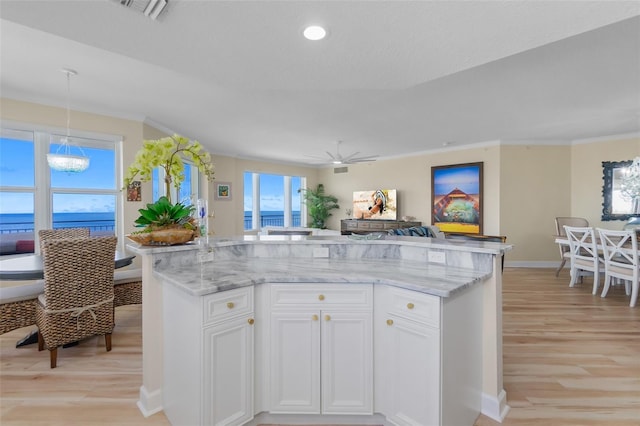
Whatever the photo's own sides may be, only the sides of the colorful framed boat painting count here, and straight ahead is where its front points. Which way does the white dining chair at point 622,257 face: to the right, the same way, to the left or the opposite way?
the opposite way

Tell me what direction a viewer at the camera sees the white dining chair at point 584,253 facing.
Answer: facing away from the viewer and to the right of the viewer

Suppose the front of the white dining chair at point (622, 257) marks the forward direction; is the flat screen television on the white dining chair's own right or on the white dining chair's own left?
on the white dining chair's own left

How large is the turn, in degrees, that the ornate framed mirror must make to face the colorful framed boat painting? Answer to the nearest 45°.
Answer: approximately 90° to its right

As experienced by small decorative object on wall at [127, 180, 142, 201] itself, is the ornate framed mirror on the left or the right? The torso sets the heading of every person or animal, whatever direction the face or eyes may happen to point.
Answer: on its left

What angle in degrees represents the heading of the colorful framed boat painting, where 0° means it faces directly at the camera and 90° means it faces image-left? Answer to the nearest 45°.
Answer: approximately 45°

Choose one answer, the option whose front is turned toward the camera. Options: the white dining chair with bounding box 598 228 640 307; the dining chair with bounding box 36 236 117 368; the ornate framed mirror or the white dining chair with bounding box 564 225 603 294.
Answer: the ornate framed mirror

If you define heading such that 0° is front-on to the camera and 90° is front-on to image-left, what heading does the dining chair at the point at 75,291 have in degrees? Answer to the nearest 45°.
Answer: approximately 135°

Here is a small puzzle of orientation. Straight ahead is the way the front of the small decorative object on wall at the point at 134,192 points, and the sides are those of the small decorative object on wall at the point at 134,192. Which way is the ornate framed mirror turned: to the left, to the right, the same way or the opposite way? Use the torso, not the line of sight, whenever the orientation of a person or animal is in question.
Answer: to the right

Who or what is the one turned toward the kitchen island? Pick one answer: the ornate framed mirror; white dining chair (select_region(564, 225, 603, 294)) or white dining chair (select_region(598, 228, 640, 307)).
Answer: the ornate framed mirror
